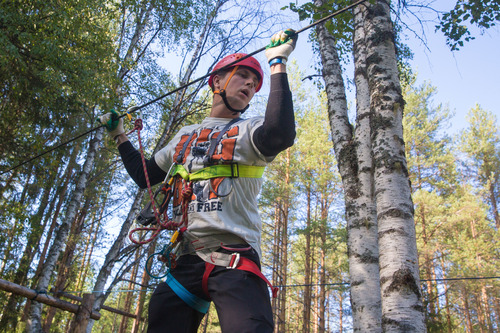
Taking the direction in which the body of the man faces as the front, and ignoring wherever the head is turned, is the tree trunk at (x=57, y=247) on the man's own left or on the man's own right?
on the man's own right

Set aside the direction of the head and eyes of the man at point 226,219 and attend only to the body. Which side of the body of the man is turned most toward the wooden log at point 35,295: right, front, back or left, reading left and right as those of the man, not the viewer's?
right

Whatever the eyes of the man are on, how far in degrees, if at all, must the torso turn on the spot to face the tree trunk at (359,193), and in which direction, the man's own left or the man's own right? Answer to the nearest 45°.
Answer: approximately 180°

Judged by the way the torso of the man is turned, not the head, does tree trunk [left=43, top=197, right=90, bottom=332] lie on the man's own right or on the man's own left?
on the man's own right

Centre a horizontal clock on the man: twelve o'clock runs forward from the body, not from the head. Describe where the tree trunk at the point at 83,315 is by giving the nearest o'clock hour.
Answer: The tree trunk is roughly at 4 o'clock from the man.

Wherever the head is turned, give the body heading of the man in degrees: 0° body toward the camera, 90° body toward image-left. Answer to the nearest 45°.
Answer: approximately 45°
